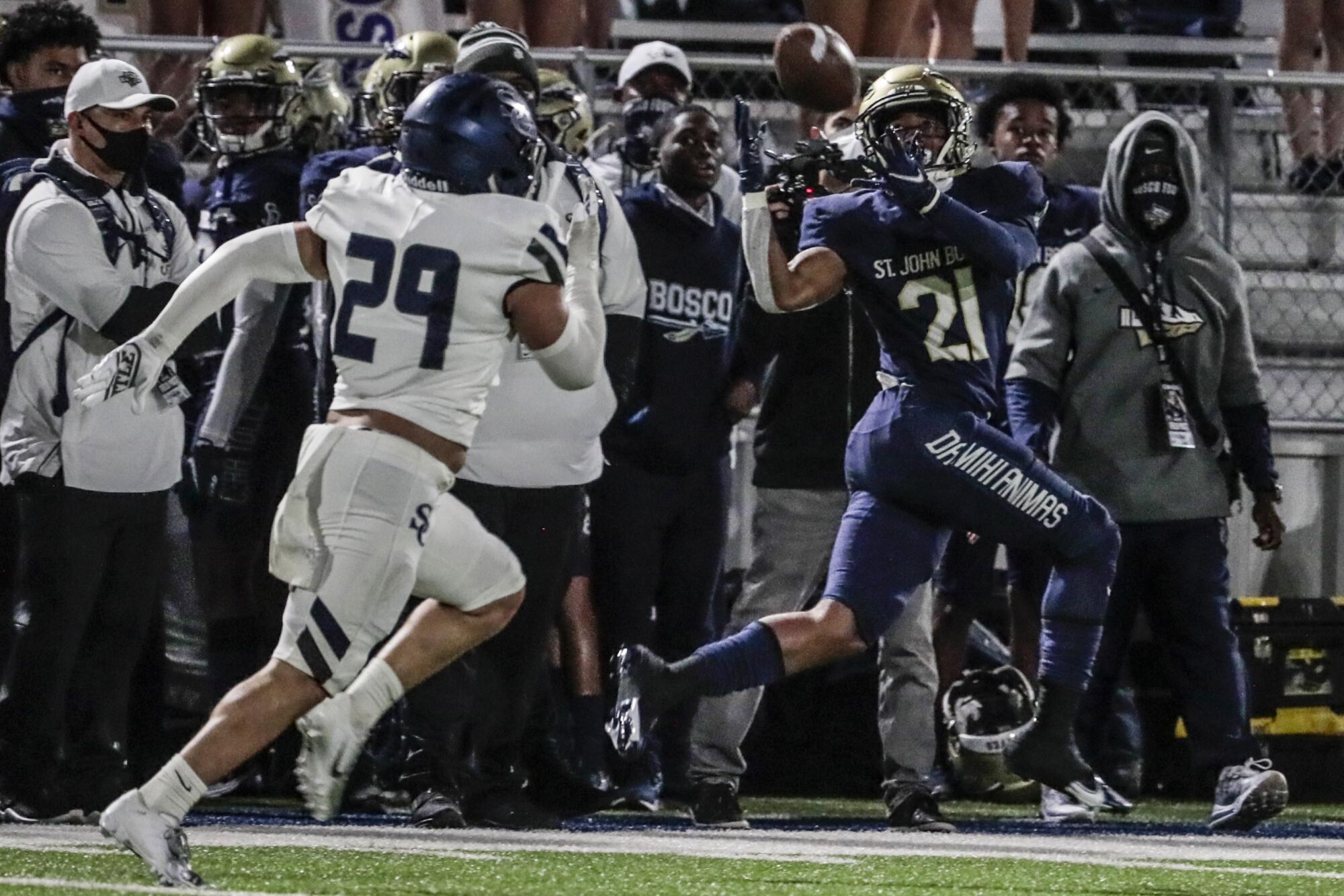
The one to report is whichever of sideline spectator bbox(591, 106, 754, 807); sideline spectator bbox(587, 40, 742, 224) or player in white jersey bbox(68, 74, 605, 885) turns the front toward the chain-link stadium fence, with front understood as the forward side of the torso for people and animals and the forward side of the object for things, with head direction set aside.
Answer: the player in white jersey

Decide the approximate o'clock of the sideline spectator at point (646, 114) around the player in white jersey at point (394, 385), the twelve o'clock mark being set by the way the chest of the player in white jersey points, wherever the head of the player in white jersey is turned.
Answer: The sideline spectator is roughly at 11 o'clock from the player in white jersey.

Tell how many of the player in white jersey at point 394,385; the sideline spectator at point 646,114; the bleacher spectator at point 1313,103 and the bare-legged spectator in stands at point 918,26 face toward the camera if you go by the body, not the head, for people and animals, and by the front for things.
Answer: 3

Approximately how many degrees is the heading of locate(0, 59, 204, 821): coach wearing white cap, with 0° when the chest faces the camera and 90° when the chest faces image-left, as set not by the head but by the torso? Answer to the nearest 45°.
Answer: approximately 315°

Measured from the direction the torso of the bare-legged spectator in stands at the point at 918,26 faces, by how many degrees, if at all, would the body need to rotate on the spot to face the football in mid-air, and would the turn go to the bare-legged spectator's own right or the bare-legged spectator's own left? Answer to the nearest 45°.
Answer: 0° — they already face it

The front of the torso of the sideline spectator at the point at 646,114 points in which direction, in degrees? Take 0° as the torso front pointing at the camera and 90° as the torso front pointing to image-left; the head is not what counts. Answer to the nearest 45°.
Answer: approximately 0°

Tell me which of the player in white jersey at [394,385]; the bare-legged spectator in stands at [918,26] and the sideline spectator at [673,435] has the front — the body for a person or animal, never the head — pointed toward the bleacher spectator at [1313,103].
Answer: the player in white jersey
